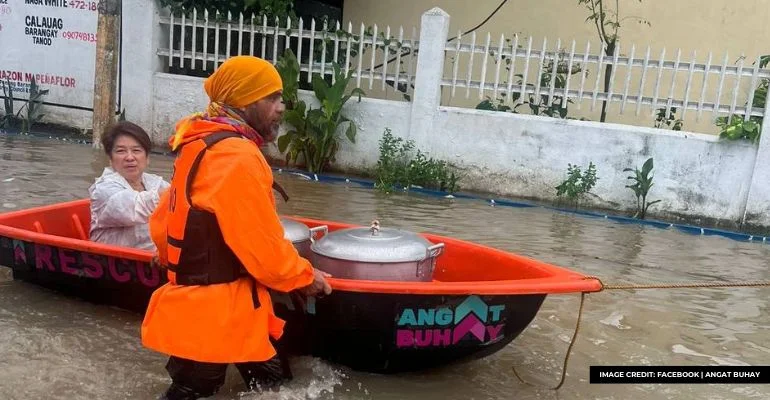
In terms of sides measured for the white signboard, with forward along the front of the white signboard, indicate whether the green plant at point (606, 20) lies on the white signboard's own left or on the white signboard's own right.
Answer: on the white signboard's own left

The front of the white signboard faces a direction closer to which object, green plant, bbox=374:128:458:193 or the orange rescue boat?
the orange rescue boat

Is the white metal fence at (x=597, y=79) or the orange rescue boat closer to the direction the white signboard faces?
the orange rescue boat

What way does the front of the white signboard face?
toward the camera

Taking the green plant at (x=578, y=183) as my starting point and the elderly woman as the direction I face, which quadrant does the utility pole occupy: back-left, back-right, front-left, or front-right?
front-right

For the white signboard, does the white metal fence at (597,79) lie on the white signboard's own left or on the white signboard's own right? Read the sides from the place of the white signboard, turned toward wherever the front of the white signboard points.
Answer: on the white signboard's own left

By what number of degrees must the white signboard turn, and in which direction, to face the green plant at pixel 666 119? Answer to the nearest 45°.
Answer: approximately 45° to its left

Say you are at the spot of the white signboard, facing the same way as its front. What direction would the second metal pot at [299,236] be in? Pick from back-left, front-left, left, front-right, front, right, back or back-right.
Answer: front

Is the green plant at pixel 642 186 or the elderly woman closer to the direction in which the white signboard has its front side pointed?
the elderly woman

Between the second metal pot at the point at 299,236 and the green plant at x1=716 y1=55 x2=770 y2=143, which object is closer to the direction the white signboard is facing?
the second metal pot

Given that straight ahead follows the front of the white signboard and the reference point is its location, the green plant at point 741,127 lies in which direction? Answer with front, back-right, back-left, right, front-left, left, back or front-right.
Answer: front-left

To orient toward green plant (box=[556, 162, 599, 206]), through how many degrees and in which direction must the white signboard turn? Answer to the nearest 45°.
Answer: approximately 45° to its left

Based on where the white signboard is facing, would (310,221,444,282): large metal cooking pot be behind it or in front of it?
in front

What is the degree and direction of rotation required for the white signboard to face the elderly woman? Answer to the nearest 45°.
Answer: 0° — it already faces them
